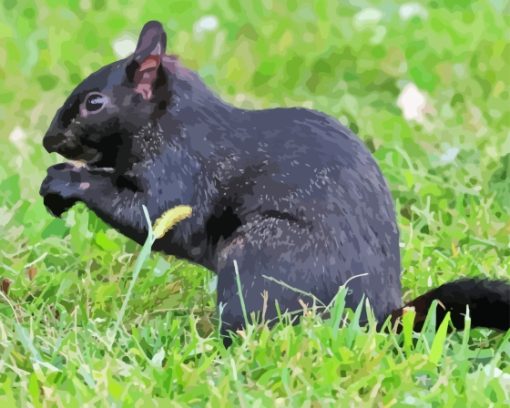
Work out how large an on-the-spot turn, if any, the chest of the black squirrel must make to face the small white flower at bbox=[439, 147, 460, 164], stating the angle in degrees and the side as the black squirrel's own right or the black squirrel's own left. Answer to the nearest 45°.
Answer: approximately 135° to the black squirrel's own right

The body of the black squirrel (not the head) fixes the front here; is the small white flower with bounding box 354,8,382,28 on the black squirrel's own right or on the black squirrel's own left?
on the black squirrel's own right

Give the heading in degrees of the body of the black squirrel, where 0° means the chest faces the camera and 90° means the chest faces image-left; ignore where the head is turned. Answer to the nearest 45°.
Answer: approximately 90°

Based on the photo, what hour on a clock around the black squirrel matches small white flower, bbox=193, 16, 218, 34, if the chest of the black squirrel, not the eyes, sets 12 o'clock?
The small white flower is roughly at 3 o'clock from the black squirrel.

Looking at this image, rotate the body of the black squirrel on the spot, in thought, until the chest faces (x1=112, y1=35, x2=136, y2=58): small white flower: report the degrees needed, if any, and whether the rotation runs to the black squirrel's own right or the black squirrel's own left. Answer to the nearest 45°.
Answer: approximately 90° to the black squirrel's own right

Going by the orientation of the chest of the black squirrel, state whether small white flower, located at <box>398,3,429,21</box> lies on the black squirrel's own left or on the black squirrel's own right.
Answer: on the black squirrel's own right

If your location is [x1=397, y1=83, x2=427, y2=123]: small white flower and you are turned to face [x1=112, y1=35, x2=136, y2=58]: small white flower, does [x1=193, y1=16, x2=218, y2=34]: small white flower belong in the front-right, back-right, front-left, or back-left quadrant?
front-right

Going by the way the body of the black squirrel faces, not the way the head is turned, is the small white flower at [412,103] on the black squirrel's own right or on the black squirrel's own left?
on the black squirrel's own right
